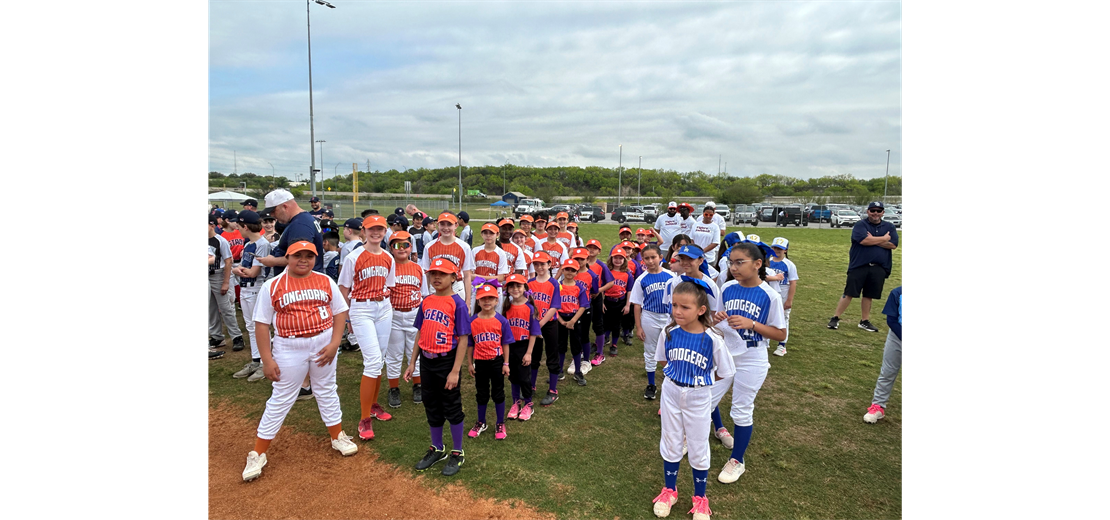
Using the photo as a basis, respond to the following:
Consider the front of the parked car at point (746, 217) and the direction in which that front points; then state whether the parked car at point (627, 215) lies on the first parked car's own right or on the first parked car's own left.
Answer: on the first parked car's own right

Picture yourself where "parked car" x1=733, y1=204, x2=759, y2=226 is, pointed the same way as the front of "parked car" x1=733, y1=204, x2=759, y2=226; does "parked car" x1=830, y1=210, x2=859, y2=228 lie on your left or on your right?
on your left

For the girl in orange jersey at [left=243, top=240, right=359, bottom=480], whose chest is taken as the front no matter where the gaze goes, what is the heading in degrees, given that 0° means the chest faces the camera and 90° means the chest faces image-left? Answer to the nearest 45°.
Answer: approximately 0°

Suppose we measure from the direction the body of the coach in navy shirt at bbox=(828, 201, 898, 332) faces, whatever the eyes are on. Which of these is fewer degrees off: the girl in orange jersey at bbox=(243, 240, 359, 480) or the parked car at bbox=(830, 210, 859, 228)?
the girl in orange jersey

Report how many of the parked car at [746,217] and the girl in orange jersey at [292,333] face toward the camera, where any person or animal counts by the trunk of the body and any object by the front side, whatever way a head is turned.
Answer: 2

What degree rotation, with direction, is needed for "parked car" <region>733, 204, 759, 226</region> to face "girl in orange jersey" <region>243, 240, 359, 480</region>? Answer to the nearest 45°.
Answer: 0° — it already faces them

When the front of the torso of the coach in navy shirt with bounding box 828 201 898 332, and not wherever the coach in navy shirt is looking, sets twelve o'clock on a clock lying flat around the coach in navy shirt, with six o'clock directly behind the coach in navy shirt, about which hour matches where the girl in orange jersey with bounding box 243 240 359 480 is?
The girl in orange jersey is roughly at 1 o'clock from the coach in navy shirt.
